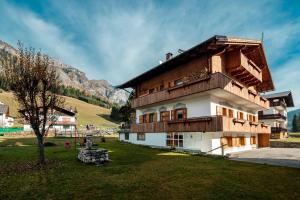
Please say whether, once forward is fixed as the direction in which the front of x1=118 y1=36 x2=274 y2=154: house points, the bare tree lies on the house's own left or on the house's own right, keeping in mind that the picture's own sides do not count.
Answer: on the house's own right
